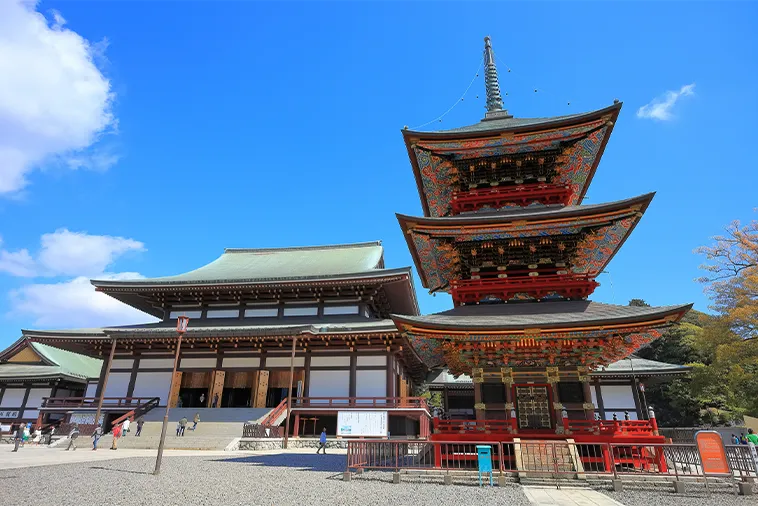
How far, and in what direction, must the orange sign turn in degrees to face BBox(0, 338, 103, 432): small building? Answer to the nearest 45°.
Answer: approximately 90° to its right

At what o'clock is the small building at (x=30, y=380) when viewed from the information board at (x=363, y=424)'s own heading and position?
The small building is roughly at 4 o'clock from the information board.

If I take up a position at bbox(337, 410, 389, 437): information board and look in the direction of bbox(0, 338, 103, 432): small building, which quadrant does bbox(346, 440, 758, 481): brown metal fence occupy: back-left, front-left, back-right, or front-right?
back-left

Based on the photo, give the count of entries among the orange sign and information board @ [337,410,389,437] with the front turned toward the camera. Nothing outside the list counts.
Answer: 2

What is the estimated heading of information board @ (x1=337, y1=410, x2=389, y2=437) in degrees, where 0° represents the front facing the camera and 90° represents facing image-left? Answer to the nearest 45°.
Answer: approximately 0°

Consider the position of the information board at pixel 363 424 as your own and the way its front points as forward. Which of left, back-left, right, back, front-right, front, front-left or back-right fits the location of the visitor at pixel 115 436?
right

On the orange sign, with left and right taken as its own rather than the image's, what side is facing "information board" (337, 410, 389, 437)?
right

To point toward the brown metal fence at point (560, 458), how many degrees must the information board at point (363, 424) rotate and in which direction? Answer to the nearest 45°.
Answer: approximately 45° to its left
